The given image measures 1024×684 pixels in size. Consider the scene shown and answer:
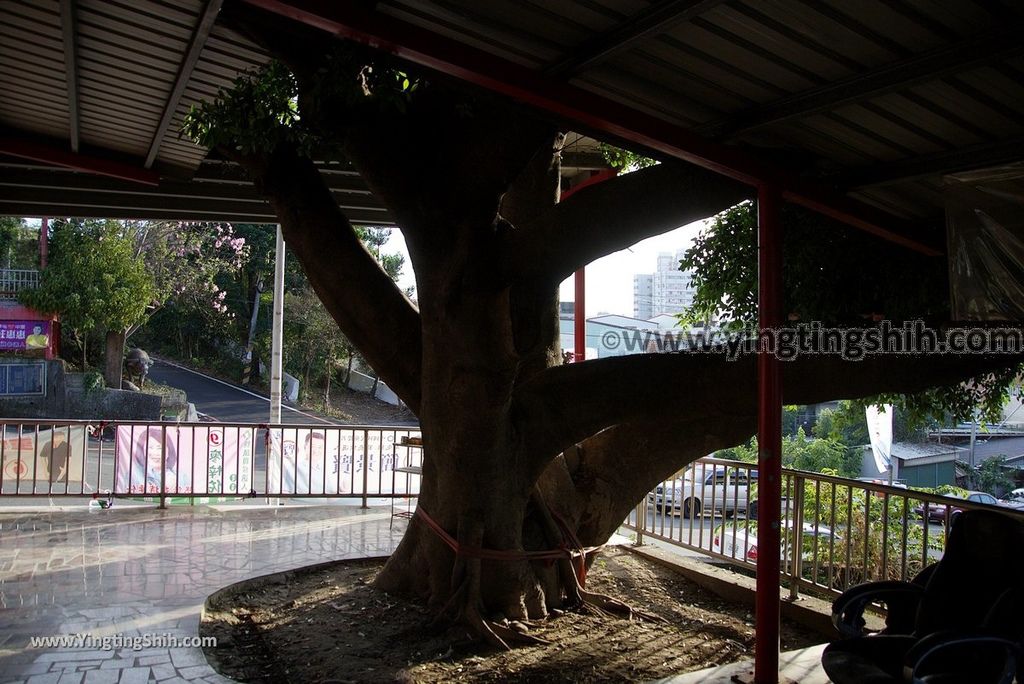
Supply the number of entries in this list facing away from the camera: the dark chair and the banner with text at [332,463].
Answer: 1
